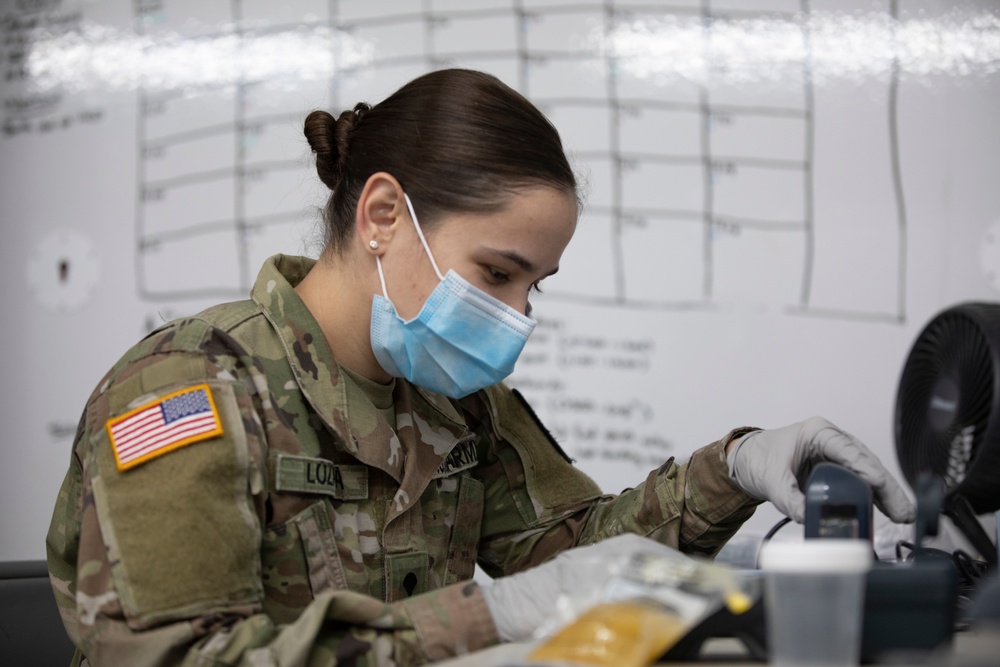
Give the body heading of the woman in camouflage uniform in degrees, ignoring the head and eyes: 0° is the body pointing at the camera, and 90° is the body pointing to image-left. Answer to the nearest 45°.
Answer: approximately 315°

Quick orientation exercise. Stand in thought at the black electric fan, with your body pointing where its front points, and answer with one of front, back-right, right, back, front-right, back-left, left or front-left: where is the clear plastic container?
front-left

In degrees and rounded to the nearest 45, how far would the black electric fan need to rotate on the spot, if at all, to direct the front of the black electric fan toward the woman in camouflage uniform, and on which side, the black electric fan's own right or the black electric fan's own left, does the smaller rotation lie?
0° — it already faces them
